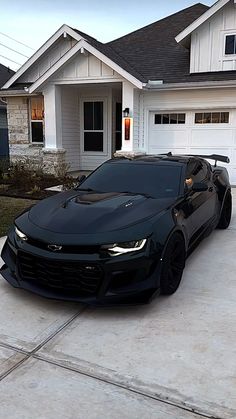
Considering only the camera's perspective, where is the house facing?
facing the viewer

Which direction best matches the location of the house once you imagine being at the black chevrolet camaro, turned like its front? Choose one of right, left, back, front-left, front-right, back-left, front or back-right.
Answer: back-right

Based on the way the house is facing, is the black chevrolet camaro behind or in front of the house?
in front

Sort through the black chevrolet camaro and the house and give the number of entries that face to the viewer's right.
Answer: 0

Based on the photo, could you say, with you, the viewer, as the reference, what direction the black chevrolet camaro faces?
facing the viewer and to the left of the viewer
